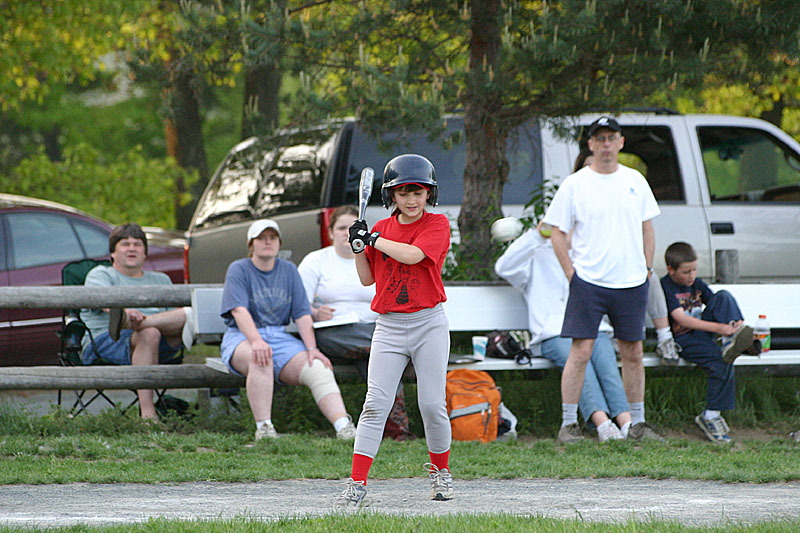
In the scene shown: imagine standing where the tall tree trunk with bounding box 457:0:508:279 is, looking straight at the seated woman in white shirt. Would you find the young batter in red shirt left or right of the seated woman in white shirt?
left

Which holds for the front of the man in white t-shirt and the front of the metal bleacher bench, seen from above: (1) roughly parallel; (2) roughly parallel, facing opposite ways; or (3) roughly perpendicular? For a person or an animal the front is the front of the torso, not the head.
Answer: roughly parallel

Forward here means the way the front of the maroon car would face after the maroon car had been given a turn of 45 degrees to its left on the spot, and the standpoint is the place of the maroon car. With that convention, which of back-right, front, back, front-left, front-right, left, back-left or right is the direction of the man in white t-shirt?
left

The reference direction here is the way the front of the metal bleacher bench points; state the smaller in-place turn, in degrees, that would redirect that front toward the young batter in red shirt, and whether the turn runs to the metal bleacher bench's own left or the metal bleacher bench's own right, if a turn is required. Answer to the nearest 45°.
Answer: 0° — it already faces them

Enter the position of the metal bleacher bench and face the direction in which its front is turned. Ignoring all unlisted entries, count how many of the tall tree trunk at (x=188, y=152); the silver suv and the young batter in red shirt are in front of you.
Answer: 1

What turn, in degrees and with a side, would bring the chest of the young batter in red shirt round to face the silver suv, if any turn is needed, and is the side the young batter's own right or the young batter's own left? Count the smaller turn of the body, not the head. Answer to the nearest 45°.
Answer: approximately 180°

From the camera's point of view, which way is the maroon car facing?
to the viewer's left

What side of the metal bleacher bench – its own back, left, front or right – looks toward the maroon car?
right

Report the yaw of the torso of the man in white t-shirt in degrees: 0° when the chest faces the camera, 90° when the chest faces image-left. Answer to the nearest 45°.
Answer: approximately 0°

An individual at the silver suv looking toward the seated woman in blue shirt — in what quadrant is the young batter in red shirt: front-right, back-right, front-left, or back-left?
front-left

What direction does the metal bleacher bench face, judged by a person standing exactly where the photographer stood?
facing the viewer

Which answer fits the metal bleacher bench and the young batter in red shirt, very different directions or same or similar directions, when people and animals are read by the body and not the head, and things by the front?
same or similar directions

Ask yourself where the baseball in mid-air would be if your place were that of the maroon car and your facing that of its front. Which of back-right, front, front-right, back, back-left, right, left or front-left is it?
back-left

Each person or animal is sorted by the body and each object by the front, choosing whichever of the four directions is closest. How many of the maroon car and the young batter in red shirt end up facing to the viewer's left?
1

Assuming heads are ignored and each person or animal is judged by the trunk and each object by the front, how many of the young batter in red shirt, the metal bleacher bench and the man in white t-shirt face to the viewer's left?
0

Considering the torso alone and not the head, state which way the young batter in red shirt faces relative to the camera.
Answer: toward the camera
